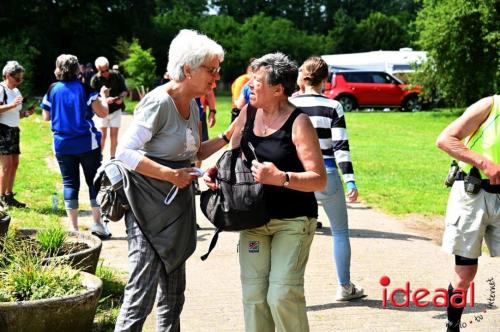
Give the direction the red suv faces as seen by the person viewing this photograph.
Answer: facing to the right of the viewer

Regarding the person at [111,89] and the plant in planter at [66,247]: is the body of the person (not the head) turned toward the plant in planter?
yes

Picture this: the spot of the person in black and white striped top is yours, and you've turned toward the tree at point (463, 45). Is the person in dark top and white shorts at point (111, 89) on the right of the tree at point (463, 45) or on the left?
left

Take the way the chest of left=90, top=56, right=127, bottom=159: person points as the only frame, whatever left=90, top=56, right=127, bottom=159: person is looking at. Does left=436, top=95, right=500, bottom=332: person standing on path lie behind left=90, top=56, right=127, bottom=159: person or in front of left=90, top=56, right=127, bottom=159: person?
in front

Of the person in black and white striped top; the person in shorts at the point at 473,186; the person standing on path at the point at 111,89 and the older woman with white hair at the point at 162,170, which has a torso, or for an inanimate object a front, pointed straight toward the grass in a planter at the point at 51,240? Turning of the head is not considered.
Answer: the person standing on path at the point at 111,89

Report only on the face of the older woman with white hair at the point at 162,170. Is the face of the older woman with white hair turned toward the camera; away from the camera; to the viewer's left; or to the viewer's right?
to the viewer's right

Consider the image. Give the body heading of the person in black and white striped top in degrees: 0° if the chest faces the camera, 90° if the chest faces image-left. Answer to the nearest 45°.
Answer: approximately 180°

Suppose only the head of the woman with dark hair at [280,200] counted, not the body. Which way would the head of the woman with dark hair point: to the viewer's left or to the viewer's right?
to the viewer's left

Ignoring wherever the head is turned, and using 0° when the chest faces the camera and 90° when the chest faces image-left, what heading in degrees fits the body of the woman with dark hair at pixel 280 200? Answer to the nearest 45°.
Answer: approximately 45°

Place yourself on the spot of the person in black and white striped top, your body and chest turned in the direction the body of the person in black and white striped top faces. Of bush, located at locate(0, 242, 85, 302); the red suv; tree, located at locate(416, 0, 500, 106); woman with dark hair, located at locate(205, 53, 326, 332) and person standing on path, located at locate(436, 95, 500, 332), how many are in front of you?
2
